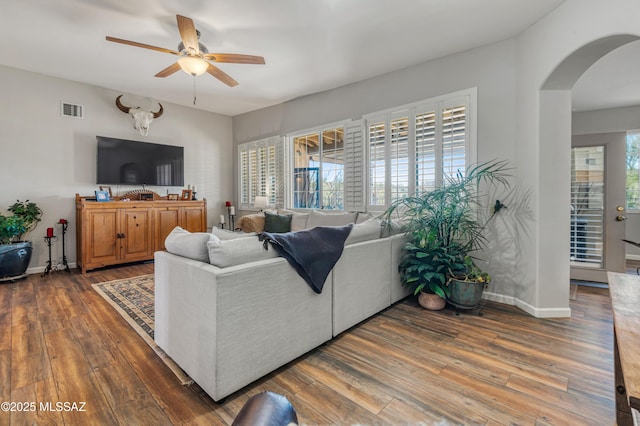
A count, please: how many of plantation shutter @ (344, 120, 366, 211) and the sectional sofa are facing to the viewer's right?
0

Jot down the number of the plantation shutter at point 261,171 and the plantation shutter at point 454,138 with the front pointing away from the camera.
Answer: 0

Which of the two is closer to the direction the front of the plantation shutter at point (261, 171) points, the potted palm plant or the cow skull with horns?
the cow skull with horns

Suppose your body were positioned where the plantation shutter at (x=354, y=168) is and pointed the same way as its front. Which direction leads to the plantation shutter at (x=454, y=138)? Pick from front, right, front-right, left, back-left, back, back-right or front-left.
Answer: left

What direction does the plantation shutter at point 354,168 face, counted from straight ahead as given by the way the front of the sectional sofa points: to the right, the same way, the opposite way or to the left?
to the left

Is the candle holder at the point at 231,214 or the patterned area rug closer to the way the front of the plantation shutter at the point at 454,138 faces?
the patterned area rug

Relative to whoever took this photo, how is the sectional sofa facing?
facing away from the viewer and to the left of the viewer

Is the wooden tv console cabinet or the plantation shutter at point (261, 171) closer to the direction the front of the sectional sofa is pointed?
the wooden tv console cabinet

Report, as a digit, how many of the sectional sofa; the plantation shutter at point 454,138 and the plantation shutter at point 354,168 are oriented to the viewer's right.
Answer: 0

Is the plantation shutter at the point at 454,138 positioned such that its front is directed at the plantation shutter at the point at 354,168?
no

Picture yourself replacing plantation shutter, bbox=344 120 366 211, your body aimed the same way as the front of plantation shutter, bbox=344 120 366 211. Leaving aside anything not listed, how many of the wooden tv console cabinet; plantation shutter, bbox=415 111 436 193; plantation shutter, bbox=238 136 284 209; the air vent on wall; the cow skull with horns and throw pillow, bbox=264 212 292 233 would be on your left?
1

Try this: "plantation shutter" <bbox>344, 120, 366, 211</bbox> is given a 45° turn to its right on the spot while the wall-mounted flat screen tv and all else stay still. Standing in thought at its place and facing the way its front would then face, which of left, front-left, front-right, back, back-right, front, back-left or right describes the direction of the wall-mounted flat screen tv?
front

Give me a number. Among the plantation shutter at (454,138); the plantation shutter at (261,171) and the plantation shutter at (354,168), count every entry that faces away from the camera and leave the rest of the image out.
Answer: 0

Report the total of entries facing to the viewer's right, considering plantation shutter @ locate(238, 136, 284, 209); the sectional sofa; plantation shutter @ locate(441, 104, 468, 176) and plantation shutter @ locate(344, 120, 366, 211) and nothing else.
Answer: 0

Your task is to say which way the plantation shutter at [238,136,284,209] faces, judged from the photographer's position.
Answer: facing the viewer and to the left of the viewer

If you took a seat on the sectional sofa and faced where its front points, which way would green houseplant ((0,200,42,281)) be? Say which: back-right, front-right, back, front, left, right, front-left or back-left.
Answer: front

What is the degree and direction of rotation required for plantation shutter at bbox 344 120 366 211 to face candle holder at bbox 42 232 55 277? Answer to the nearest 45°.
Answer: approximately 45° to its right

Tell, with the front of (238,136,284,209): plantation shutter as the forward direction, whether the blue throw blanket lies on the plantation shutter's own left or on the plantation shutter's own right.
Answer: on the plantation shutter's own left

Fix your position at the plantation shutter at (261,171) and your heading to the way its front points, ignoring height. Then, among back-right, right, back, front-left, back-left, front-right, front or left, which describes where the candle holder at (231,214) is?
right

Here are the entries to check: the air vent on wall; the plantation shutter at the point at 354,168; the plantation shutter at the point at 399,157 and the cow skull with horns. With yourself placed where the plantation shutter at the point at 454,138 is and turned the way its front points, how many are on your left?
0

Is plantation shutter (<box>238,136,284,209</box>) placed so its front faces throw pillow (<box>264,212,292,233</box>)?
no
